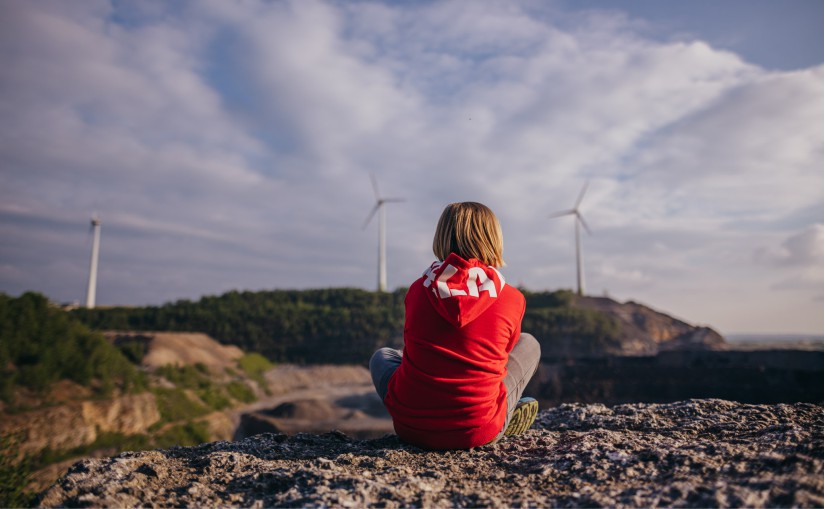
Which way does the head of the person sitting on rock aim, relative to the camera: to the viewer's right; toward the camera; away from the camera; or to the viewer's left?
away from the camera

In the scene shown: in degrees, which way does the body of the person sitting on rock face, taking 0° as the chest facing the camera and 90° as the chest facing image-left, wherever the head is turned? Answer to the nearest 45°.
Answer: approximately 180°
